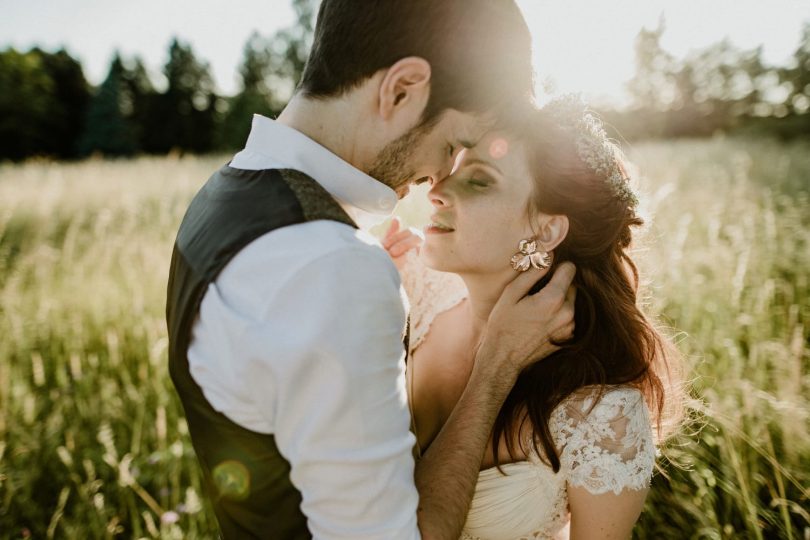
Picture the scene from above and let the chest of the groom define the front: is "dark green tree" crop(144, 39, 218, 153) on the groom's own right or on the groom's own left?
on the groom's own left

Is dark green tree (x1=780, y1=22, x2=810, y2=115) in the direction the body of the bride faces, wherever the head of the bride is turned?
no

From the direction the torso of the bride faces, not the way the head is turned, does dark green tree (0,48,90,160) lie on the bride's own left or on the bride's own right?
on the bride's own right

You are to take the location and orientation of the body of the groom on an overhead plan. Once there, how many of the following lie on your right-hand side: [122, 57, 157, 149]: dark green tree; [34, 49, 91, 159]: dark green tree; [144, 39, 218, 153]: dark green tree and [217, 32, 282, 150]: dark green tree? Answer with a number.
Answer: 0

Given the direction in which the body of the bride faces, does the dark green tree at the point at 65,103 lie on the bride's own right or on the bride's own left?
on the bride's own right

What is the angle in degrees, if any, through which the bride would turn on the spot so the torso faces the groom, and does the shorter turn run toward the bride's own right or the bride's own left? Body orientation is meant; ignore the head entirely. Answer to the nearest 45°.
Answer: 0° — they already face them

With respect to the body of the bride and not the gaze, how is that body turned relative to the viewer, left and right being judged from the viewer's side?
facing the viewer and to the left of the viewer

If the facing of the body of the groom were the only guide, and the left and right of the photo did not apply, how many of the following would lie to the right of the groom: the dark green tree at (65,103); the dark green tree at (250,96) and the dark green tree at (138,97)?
0

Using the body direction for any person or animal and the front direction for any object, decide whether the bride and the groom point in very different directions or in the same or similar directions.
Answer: very different directions

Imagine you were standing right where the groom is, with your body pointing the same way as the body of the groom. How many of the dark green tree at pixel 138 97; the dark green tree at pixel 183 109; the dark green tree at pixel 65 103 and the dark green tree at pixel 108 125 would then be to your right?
0

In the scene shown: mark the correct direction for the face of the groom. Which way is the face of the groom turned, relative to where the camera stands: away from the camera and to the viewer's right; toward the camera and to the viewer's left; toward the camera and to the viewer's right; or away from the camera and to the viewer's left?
away from the camera and to the viewer's right

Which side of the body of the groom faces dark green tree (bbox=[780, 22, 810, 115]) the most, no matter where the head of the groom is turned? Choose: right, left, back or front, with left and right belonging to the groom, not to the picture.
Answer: front

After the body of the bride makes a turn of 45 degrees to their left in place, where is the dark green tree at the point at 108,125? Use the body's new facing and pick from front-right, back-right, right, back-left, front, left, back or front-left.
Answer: back-right

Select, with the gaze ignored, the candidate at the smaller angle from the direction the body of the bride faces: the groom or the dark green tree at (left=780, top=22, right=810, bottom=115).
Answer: the groom

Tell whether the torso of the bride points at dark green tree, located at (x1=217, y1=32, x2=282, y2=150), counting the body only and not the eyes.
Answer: no

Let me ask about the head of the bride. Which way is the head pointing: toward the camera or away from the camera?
toward the camera

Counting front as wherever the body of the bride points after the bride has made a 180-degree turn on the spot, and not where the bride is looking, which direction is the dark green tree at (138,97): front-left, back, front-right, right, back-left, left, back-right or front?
left

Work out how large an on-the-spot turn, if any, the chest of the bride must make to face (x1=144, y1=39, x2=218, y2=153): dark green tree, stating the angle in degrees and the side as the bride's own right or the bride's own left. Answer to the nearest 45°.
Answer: approximately 90° to the bride's own right

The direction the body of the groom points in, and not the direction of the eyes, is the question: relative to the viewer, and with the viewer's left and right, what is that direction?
facing away from the viewer and to the right of the viewer

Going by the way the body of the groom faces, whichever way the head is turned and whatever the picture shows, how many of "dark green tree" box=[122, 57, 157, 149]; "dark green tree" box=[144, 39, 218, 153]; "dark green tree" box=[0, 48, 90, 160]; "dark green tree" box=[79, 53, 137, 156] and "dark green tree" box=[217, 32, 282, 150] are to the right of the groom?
0
